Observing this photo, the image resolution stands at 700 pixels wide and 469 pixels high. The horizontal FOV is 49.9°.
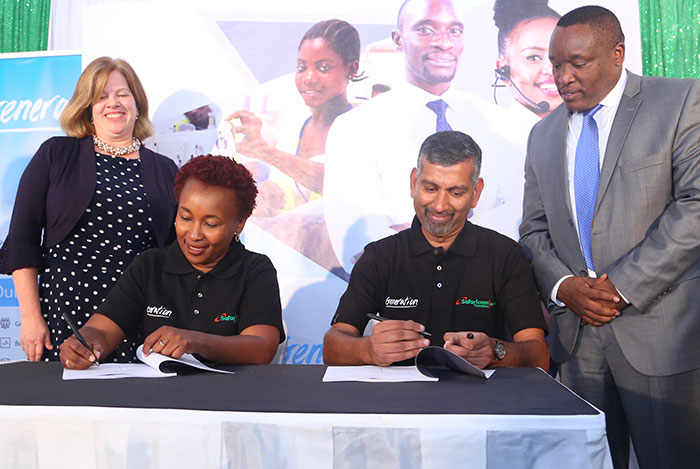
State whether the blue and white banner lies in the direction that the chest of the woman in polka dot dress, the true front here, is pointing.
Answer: no

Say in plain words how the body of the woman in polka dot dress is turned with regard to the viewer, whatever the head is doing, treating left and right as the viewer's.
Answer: facing the viewer and to the right of the viewer

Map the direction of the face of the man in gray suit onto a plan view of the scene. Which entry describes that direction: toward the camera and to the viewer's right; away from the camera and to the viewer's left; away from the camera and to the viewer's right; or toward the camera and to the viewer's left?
toward the camera and to the viewer's left

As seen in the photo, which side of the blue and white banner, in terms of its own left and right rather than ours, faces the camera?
front

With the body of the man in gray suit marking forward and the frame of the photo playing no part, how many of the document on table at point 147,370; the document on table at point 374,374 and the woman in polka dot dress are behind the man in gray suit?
0

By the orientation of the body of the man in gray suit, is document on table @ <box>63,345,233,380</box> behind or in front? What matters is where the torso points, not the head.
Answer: in front

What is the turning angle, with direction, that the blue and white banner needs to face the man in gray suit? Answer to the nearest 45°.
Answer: approximately 45° to its left

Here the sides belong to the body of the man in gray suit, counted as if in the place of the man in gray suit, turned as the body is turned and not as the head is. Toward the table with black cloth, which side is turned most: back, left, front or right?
front

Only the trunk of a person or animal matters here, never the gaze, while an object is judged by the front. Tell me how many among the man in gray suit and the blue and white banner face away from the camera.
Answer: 0

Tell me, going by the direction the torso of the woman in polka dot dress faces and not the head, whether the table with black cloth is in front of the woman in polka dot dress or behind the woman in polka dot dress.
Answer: in front

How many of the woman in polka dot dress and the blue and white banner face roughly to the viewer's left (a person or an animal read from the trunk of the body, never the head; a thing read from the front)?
0

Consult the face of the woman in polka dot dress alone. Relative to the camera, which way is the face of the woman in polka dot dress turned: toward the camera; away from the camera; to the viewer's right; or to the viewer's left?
toward the camera

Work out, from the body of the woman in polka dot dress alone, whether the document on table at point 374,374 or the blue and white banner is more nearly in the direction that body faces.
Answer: the document on table

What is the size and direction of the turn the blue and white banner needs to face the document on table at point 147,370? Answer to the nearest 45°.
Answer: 0° — it already faces it
